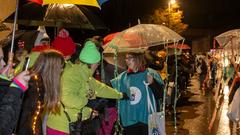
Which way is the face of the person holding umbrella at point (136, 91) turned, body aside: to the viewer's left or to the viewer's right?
to the viewer's left

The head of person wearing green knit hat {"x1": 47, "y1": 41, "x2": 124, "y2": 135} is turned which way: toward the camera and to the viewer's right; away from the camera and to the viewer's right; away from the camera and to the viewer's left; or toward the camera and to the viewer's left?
away from the camera and to the viewer's right

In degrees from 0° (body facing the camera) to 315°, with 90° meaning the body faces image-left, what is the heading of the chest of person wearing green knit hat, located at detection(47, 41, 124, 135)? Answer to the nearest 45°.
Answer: approximately 225°

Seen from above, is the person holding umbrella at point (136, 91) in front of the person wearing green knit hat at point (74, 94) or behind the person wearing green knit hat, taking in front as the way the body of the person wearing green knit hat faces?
in front
